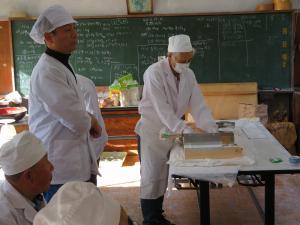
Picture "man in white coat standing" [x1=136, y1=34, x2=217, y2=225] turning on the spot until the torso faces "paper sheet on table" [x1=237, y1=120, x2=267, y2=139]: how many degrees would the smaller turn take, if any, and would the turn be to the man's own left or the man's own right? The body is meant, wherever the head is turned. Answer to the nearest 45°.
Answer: approximately 45° to the man's own left

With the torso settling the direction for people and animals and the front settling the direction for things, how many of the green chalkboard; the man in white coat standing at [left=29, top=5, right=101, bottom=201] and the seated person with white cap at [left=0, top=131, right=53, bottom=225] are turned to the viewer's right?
2

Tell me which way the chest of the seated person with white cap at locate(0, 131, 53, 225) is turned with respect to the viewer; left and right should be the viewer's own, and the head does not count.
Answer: facing to the right of the viewer

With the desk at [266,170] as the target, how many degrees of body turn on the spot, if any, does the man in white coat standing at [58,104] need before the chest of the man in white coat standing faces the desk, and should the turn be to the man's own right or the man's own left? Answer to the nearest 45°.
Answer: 0° — they already face it

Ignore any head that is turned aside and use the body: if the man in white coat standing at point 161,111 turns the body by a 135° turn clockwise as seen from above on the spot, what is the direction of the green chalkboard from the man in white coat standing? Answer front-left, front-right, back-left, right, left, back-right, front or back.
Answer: right

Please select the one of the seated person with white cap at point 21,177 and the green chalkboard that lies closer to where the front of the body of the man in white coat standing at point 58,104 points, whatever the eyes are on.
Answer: the green chalkboard

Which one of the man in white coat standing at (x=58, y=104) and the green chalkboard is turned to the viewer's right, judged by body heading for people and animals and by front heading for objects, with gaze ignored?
the man in white coat standing

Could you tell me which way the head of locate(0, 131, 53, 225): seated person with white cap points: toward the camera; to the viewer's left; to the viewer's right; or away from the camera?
to the viewer's right

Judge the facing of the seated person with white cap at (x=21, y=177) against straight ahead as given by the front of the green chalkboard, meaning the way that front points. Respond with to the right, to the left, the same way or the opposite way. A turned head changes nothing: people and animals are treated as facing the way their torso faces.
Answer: to the left

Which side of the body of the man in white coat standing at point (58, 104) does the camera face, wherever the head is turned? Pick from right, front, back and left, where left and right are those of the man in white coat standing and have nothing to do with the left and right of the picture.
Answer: right

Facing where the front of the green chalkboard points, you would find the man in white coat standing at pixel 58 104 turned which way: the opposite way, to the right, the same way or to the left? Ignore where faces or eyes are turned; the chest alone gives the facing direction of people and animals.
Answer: to the left

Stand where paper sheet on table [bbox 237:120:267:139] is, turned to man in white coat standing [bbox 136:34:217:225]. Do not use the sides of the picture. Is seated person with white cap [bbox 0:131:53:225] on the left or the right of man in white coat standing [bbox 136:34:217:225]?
left

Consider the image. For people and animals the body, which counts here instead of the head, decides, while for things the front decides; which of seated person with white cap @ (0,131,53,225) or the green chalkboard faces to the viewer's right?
the seated person with white cap

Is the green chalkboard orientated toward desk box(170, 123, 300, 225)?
yes

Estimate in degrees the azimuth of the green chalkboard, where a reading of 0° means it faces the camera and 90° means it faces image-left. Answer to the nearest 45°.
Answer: approximately 0°
